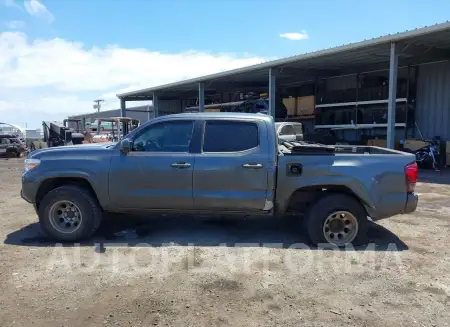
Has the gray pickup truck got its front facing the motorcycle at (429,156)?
no

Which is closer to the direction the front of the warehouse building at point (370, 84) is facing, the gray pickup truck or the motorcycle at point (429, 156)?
the gray pickup truck

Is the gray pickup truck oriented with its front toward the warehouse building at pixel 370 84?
no

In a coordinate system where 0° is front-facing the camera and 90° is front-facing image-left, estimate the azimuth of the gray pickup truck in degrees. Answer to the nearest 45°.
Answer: approximately 90°

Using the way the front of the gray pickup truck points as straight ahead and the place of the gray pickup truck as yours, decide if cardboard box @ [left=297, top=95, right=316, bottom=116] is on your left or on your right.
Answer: on your right

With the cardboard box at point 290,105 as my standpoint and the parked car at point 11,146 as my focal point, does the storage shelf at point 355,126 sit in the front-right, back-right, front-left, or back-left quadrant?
back-left

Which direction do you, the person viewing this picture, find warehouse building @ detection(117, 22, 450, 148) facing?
facing the viewer and to the left of the viewer

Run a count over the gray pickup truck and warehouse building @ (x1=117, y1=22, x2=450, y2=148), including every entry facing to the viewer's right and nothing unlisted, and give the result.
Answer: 0

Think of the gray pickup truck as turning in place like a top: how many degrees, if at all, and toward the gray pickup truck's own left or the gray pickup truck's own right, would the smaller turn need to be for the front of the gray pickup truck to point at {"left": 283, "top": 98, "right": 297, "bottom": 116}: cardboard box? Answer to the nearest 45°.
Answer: approximately 90° to the gray pickup truck's own right

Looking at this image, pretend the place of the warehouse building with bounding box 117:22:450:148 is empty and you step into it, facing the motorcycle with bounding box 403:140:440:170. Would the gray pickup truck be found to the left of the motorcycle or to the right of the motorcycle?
right
